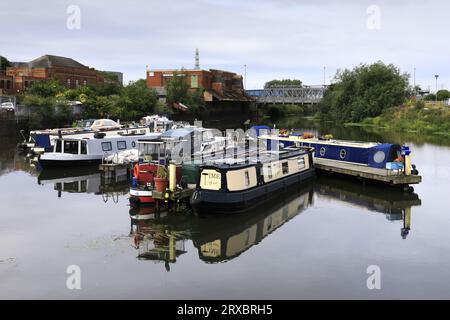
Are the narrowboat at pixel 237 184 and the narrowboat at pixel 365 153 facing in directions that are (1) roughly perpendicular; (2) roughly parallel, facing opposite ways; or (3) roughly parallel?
roughly perpendicular

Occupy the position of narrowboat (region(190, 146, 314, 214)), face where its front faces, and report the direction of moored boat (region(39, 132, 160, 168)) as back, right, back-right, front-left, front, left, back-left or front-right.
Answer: right

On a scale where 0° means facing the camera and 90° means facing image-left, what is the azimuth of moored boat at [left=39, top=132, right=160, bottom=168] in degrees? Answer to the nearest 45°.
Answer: approximately 45°

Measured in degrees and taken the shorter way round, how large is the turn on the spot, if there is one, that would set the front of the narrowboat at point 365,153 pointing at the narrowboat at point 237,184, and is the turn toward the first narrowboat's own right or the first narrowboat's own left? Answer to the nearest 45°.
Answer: approximately 90° to the first narrowboat's own right
